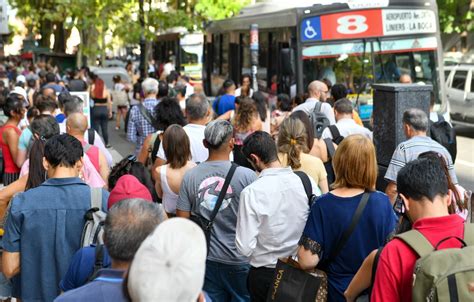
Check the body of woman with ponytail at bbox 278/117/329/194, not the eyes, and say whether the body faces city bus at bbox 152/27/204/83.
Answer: yes

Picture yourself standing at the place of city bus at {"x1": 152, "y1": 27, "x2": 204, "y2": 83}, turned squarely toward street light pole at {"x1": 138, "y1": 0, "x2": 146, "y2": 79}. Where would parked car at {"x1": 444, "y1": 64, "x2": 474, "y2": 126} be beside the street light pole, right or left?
left

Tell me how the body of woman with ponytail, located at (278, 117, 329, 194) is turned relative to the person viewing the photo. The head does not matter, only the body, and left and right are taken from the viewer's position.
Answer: facing away from the viewer

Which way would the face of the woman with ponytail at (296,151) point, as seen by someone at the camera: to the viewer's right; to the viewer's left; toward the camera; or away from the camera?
away from the camera
